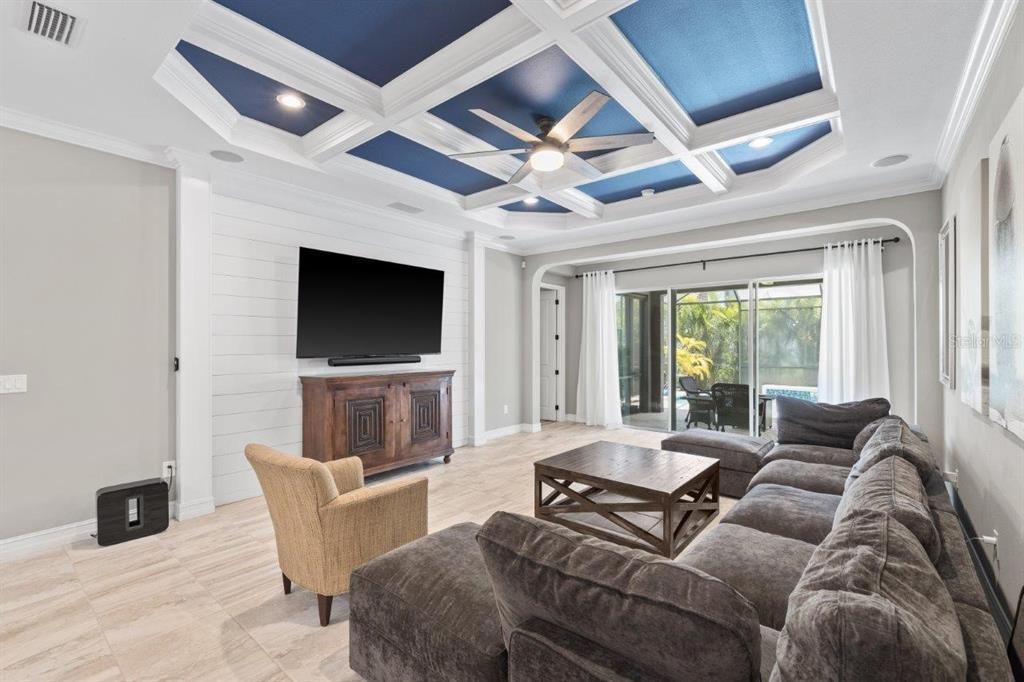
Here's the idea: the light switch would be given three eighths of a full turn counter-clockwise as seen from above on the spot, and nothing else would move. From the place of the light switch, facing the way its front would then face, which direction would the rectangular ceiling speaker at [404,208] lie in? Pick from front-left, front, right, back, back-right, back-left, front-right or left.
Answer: front-right

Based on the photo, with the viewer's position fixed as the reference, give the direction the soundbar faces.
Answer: facing the viewer and to the right of the viewer

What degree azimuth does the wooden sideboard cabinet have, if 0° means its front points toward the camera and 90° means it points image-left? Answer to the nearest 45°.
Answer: approximately 315°

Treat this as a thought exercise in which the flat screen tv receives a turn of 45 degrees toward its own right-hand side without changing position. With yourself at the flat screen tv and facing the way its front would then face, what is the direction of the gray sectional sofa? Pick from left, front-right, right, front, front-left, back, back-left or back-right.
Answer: front

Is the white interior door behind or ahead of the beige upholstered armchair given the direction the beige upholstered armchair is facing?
ahead
